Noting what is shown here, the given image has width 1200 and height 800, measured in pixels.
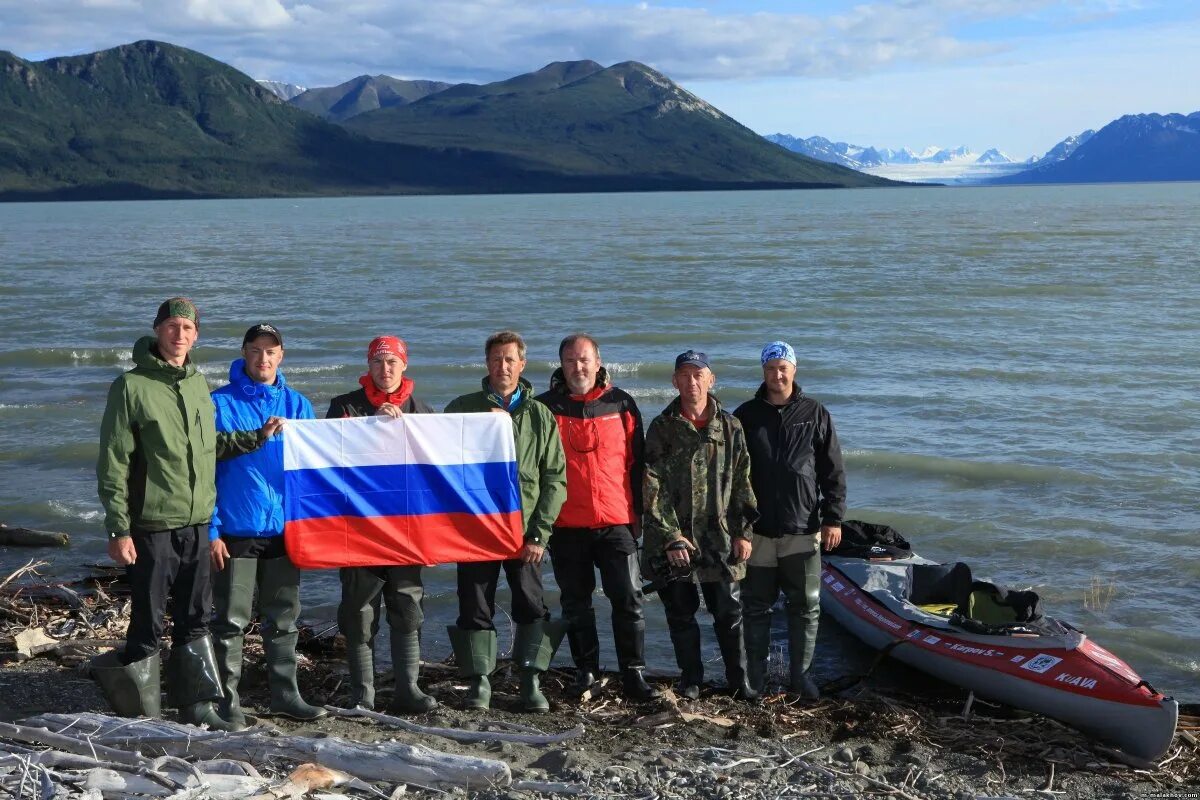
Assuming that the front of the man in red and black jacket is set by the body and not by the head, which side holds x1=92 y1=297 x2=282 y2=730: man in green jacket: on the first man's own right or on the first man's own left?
on the first man's own right

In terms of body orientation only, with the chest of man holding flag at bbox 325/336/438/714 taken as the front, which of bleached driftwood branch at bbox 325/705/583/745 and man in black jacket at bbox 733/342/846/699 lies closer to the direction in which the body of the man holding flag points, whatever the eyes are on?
the bleached driftwood branch

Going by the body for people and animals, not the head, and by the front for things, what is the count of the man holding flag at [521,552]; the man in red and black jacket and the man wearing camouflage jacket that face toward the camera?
3

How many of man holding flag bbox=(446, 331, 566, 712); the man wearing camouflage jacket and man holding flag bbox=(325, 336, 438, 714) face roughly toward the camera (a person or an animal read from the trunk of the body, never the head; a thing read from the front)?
3

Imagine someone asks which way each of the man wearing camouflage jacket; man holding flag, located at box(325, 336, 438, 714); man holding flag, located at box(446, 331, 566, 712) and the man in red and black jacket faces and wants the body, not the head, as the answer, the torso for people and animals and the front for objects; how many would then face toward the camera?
4

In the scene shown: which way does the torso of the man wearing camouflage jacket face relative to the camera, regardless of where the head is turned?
toward the camera

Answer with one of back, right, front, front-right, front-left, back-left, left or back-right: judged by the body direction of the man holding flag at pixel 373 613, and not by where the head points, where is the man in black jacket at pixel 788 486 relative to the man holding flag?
left

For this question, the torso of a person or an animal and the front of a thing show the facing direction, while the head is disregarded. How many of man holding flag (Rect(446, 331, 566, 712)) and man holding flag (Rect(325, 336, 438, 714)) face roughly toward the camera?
2

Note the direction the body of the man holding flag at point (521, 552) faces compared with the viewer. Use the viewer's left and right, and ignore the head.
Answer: facing the viewer

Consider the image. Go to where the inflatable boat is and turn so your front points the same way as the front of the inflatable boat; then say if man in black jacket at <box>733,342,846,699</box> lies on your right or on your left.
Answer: on your right

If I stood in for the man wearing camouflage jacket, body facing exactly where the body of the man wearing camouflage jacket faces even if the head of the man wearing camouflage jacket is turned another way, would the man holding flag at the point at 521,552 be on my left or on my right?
on my right

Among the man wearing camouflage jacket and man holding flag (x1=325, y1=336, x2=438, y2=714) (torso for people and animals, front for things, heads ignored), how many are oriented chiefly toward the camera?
2

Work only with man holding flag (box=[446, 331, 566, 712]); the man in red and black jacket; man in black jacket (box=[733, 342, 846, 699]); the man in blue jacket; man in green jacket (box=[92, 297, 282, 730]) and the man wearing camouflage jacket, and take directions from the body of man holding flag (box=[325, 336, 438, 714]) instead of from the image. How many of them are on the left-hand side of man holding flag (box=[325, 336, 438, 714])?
4

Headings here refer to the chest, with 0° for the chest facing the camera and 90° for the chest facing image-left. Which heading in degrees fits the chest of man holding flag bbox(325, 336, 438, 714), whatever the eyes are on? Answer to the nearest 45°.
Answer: approximately 0°
